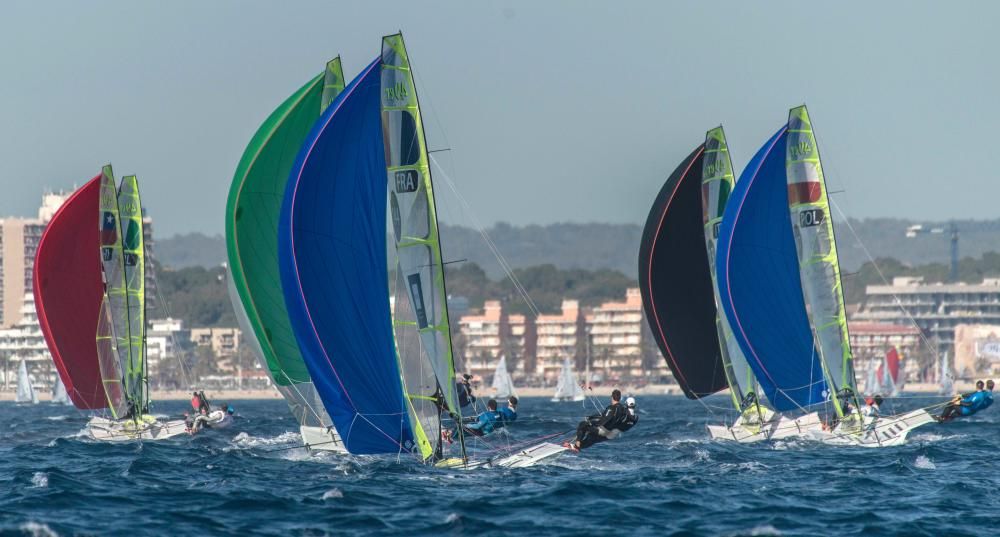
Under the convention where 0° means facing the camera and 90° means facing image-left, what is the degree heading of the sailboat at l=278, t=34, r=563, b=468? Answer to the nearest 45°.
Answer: approximately 45°

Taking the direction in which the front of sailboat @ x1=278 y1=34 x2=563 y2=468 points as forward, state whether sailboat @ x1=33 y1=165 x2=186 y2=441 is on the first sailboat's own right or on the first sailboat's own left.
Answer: on the first sailboat's own right

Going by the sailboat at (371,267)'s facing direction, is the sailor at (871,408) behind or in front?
behind

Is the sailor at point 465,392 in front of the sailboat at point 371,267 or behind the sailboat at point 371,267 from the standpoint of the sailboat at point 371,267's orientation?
behind

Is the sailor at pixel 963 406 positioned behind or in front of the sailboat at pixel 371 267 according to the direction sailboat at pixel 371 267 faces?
behind

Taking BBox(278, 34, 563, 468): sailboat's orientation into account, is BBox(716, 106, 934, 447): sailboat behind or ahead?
behind
